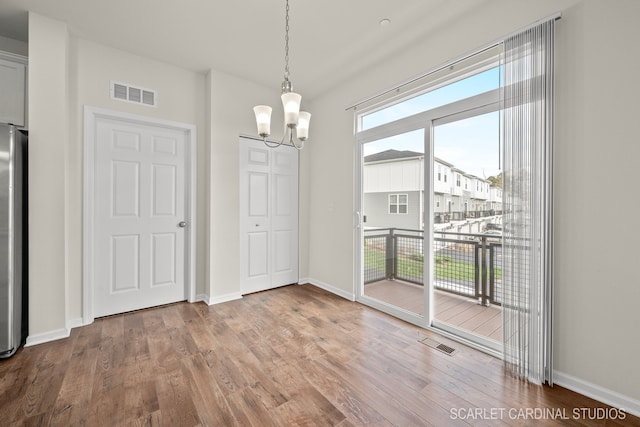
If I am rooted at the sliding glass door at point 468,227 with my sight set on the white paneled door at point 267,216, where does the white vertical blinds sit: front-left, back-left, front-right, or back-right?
back-left

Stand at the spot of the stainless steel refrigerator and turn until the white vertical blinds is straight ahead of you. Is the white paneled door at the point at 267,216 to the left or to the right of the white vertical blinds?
left

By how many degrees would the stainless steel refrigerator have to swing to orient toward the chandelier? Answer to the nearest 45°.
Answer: approximately 45° to its left

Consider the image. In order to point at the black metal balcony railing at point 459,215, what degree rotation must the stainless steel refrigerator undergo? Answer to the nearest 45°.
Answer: approximately 45° to its left

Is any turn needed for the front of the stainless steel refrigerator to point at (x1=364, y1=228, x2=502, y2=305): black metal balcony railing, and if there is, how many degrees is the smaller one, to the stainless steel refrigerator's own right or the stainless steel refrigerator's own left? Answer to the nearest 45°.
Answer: approximately 45° to the stainless steel refrigerator's own left

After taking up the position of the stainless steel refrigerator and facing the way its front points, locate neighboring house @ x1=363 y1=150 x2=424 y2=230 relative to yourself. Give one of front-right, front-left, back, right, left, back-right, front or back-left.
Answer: front-left

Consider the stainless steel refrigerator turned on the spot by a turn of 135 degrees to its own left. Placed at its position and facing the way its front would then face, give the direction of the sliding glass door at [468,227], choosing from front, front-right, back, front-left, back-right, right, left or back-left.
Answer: right

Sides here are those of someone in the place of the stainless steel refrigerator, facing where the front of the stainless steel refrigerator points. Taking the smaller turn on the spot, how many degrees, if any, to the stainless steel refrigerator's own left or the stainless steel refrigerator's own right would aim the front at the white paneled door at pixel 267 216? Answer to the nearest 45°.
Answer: approximately 90° to the stainless steel refrigerator's own left
